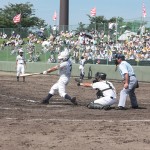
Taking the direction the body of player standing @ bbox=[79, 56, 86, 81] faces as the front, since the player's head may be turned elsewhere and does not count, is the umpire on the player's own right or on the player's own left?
on the player's own left

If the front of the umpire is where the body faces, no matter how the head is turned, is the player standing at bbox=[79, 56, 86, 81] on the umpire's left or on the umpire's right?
on the umpire's right

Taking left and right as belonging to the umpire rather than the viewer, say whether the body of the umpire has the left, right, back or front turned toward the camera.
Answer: left

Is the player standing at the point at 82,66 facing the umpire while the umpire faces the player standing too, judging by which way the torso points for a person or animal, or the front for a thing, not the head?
no

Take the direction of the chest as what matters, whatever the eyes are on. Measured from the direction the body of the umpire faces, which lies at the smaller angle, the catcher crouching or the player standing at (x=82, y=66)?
the catcher crouching

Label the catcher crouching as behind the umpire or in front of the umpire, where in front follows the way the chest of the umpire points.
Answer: in front
